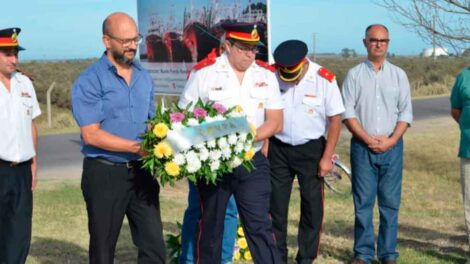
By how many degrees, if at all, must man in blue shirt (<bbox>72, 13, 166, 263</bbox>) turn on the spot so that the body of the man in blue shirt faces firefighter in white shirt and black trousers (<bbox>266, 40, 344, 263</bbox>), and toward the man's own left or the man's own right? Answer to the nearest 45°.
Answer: approximately 90° to the man's own left

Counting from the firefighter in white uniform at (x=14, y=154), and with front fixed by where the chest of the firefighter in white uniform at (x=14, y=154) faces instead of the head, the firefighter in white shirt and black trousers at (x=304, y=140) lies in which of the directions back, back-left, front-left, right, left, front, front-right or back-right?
left

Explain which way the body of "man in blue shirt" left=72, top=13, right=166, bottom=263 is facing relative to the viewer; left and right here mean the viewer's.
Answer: facing the viewer and to the right of the viewer

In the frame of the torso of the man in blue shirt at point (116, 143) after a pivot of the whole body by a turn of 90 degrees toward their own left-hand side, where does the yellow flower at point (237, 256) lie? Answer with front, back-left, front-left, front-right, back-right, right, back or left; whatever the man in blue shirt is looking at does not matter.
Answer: front

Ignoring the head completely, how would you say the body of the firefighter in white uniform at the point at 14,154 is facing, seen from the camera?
toward the camera

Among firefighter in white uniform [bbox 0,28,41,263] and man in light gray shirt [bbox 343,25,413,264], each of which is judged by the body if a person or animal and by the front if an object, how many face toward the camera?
2

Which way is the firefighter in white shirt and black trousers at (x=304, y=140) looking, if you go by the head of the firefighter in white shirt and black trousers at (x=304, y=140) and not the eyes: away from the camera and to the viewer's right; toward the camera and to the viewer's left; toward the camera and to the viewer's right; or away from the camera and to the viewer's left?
toward the camera and to the viewer's left

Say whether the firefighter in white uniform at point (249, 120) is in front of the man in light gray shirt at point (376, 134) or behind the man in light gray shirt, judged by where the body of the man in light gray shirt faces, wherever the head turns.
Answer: in front

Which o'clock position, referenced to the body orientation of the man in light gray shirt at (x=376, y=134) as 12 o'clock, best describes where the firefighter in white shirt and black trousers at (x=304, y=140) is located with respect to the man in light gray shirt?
The firefighter in white shirt and black trousers is roughly at 2 o'clock from the man in light gray shirt.

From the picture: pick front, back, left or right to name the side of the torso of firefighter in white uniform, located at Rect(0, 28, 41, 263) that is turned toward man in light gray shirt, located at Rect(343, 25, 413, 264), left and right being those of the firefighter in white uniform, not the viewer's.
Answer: left
